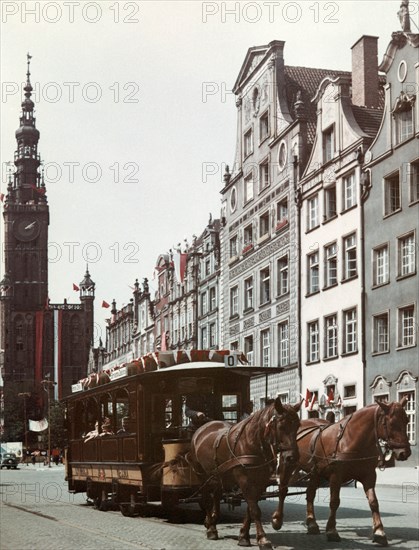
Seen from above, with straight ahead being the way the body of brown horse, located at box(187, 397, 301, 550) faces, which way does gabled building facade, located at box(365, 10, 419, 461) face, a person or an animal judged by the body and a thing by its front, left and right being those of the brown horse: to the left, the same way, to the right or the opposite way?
to the right

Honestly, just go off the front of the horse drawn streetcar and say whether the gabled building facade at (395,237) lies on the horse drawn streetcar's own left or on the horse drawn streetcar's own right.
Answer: on the horse drawn streetcar's own left

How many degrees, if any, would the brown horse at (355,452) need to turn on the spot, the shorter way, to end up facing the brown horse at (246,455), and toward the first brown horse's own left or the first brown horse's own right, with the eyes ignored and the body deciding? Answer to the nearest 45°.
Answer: approximately 135° to the first brown horse's own right

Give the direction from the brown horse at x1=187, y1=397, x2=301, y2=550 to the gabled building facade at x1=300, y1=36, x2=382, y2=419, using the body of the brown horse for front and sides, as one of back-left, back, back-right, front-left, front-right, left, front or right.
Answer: back-left

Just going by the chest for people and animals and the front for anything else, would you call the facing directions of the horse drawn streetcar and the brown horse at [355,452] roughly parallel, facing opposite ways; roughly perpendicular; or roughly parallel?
roughly parallel

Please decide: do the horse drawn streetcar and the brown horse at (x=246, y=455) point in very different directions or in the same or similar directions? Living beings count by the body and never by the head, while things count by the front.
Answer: same or similar directions

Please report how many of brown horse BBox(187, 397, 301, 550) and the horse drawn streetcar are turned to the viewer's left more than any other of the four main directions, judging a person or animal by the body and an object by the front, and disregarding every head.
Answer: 0

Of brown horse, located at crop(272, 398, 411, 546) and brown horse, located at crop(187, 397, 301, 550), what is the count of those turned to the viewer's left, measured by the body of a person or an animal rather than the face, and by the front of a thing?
0

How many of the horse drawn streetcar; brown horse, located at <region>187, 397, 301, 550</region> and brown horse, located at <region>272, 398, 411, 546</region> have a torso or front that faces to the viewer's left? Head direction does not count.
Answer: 0

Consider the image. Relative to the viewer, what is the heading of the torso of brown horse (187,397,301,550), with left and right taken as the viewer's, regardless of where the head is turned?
facing the viewer and to the right of the viewer

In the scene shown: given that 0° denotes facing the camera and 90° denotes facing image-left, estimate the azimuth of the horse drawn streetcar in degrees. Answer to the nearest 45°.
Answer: approximately 315°

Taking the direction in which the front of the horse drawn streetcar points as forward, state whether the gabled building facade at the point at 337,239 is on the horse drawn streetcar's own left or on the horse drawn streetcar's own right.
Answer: on the horse drawn streetcar's own left
